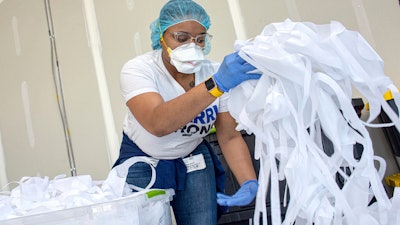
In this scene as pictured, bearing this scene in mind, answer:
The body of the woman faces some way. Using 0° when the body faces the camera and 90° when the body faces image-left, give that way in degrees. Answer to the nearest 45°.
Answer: approximately 315°
